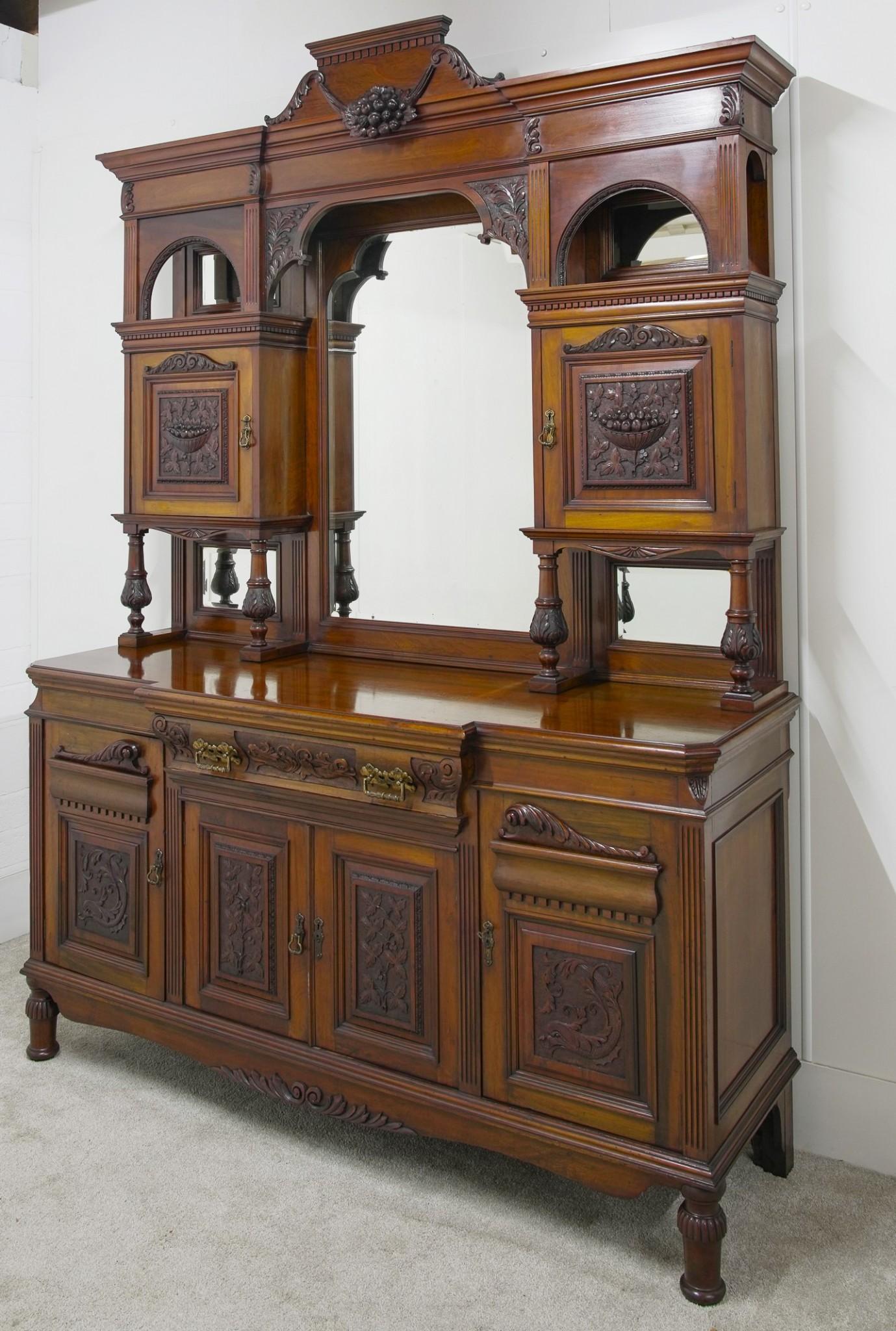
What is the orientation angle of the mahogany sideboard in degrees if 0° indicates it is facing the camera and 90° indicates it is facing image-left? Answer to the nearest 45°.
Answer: approximately 45°
